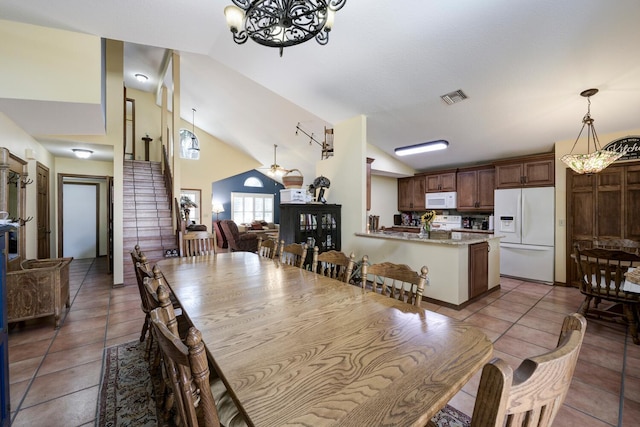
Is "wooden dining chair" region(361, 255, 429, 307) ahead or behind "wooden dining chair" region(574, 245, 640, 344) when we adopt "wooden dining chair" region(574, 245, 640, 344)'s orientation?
behind

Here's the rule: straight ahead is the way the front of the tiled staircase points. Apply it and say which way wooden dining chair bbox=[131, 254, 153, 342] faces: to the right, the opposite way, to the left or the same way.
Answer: to the left

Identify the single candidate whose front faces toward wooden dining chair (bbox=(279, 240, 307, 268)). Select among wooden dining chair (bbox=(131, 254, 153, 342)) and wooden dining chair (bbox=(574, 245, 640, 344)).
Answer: wooden dining chair (bbox=(131, 254, 153, 342))

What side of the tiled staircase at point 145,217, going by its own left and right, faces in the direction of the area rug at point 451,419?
front

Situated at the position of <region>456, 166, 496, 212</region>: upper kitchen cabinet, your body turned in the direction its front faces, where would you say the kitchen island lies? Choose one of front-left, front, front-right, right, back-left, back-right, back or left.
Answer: front

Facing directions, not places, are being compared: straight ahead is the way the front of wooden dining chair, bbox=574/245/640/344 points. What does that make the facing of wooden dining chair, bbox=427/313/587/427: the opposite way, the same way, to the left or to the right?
to the left

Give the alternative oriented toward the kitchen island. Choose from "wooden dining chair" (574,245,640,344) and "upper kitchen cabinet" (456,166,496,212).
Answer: the upper kitchen cabinet

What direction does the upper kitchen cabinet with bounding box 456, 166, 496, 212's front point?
toward the camera

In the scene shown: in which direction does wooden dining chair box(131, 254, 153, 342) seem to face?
to the viewer's right

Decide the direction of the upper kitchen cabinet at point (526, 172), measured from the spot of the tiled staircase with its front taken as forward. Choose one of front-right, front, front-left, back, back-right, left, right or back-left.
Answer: front-left

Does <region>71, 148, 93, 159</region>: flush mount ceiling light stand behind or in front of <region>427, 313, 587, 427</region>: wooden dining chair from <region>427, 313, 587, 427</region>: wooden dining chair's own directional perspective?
in front

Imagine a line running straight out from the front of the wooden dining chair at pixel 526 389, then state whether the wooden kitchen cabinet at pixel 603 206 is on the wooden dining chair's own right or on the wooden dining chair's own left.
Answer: on the wooden dining chair's own right

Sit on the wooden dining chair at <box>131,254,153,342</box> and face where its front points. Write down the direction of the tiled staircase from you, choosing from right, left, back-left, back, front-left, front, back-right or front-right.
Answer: left

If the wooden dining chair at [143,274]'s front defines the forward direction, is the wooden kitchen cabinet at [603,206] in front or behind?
in front

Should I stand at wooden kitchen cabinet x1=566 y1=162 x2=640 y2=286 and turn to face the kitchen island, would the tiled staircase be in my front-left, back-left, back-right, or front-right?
front-right

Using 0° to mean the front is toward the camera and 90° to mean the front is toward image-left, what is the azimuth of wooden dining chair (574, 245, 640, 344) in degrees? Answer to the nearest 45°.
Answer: approximately 225°

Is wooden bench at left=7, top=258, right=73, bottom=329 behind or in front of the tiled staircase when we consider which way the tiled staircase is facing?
in front

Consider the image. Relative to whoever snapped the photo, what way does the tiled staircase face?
facing the viewer

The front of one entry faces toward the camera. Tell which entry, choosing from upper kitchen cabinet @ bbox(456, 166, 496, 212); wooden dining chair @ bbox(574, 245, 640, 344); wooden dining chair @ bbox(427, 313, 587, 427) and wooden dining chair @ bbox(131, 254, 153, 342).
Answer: the upper kitchen cabinet
